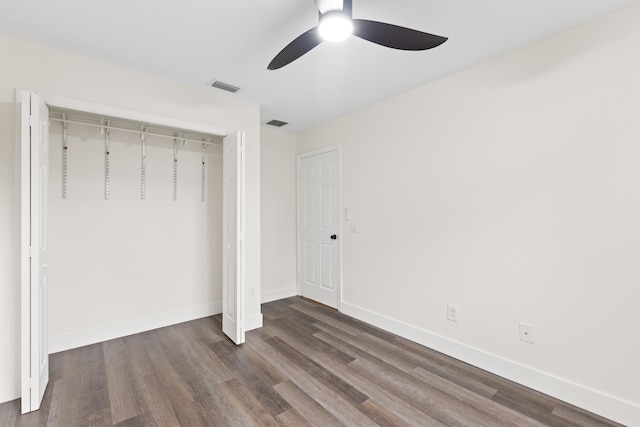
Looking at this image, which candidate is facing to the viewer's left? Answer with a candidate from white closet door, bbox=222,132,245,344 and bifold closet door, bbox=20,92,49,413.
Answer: the white closet door

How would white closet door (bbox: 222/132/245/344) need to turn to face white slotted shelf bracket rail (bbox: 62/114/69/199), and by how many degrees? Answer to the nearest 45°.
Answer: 0° — it already faces it

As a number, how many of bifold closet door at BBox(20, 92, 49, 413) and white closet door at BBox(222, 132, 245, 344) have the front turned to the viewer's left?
1

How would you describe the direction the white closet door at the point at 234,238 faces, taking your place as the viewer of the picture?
facing to the left of the viewer

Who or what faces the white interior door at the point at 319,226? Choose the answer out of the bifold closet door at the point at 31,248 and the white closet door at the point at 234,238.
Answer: the bifold closet door
